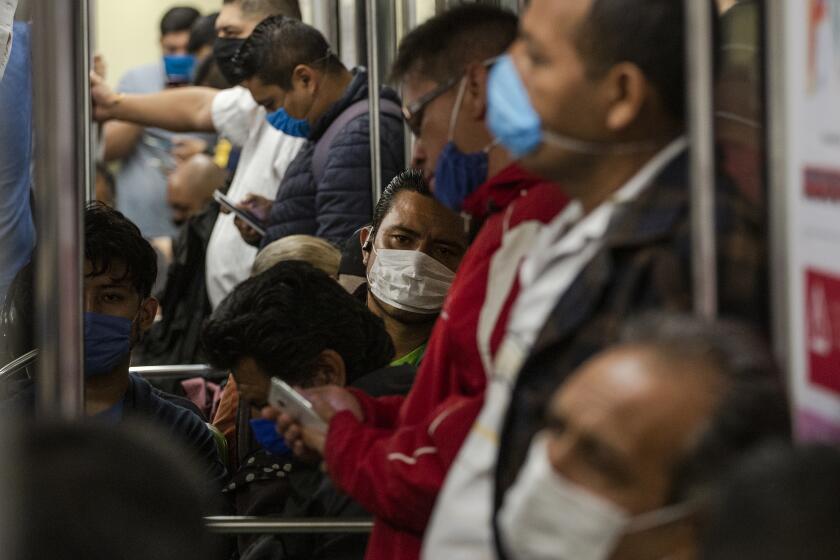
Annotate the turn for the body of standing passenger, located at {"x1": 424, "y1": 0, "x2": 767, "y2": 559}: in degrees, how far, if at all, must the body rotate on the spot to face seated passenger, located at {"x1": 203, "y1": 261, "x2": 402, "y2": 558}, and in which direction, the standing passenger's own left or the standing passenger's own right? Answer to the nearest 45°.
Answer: approximately 45° to the standing passenger's own right

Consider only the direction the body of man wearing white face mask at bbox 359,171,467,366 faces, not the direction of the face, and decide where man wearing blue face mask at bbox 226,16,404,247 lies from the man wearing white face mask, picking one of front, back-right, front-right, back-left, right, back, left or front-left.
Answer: back

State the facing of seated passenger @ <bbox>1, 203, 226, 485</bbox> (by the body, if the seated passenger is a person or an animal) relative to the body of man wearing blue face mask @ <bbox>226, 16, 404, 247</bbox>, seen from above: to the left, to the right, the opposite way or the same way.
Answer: to the left

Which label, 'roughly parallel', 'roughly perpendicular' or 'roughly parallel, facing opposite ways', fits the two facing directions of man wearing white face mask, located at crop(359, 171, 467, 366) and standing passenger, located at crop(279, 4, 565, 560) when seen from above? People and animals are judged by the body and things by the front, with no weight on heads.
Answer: roughly perpendicular

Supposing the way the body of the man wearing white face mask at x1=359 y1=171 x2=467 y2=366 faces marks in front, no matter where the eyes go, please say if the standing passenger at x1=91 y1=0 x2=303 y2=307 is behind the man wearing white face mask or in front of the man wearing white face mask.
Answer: behind

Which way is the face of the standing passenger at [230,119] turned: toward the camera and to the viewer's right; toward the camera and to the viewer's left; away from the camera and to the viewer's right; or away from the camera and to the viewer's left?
toward the camera and to the viewer's left

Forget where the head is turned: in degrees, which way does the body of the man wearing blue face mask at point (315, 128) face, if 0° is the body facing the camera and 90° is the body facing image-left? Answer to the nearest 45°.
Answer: approximately 90°

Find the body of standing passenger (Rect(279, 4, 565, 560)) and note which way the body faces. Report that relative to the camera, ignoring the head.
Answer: to the viewer's left

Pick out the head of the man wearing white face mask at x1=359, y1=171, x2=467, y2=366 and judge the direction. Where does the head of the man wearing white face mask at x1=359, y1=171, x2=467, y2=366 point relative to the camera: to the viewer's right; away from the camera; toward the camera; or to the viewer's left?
toward the camera

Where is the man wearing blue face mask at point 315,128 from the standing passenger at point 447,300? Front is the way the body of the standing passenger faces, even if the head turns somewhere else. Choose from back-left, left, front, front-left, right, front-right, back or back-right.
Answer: right

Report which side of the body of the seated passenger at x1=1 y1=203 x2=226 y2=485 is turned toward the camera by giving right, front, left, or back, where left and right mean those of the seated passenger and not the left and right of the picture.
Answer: front

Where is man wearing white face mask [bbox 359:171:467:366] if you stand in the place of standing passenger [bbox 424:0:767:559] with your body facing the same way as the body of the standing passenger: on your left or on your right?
on your right

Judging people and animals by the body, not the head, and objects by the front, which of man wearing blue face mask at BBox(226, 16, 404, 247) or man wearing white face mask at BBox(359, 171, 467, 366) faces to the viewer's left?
the man wearing blue face mask

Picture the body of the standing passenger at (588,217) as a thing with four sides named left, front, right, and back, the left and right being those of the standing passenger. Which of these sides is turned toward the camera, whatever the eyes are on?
left

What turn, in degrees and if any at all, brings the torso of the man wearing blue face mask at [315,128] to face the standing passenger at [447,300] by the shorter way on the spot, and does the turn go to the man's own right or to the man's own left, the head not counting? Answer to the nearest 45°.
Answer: approximately 90° to the man's own left

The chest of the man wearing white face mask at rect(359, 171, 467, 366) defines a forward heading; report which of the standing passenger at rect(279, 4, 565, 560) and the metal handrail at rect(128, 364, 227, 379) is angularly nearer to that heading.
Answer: the standing passenger

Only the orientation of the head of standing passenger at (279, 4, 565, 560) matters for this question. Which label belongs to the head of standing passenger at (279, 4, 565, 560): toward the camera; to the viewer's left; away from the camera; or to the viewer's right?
to the viewer's left
